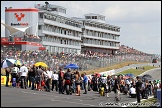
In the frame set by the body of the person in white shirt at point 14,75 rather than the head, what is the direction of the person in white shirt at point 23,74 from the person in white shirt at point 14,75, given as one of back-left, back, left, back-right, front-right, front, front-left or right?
back-right

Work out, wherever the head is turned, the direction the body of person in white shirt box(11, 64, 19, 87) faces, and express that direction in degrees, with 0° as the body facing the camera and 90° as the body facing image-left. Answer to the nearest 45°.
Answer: approximately 180°

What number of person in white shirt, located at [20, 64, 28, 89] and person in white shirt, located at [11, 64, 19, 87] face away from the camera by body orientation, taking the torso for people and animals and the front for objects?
2

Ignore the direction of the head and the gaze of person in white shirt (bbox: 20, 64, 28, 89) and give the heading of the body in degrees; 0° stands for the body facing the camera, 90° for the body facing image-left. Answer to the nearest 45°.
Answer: approximately 180°

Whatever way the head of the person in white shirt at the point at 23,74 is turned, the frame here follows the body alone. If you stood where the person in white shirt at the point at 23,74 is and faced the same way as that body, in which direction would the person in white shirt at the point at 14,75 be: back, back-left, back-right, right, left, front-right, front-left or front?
front-left
